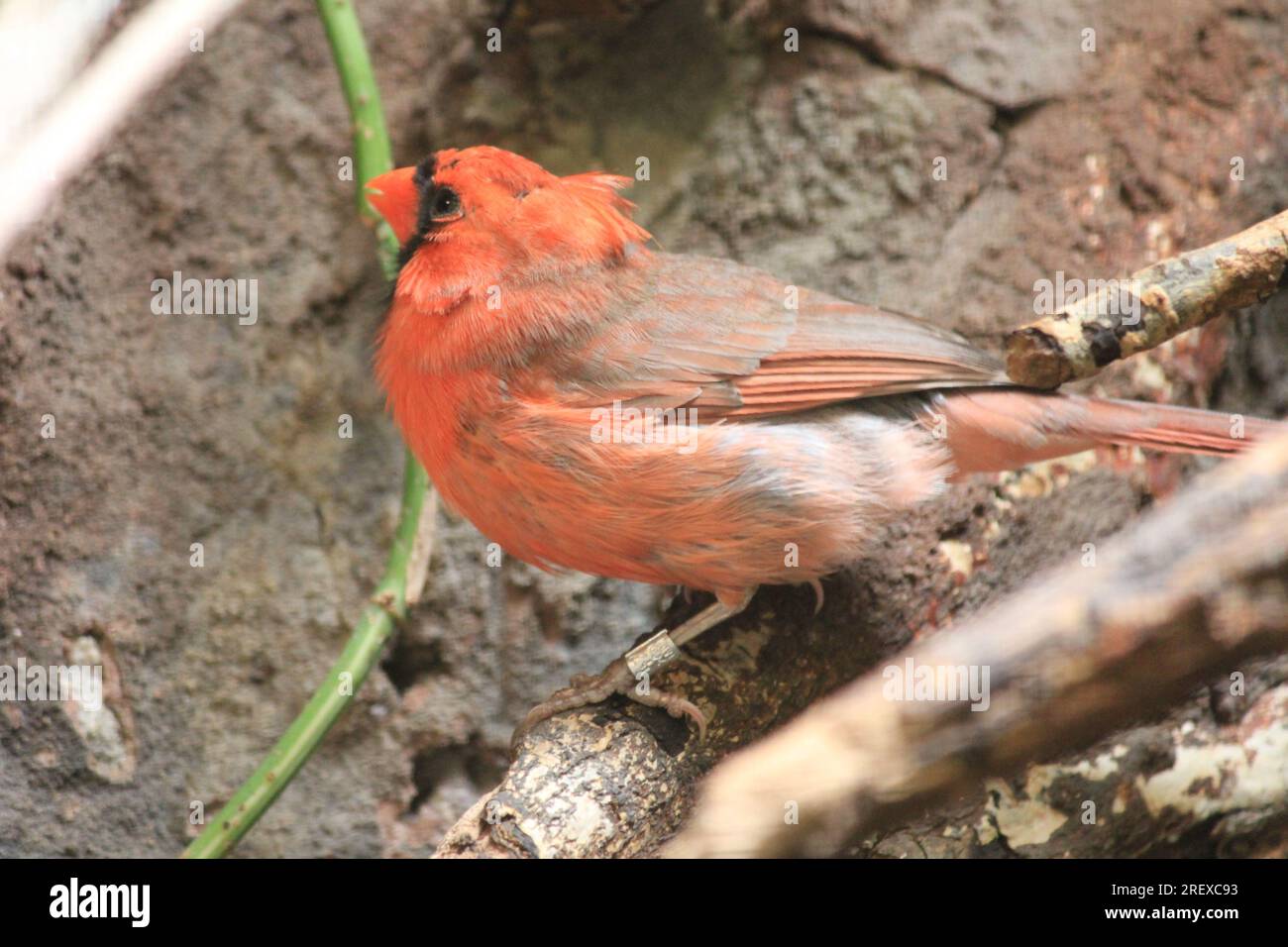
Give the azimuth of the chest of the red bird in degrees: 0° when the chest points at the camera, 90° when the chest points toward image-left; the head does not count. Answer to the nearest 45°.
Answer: approximately 90°

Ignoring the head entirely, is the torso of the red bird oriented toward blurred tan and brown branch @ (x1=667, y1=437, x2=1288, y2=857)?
no
